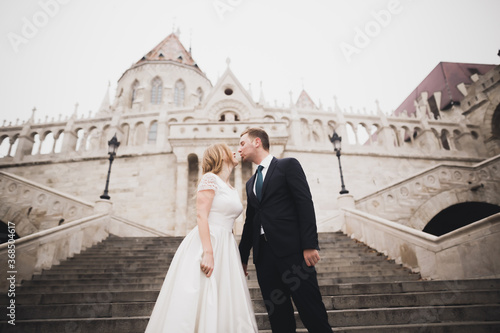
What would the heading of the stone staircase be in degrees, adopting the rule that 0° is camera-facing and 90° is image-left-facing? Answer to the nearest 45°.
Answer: approximately 0°

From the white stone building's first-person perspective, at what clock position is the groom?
The groom is roughly at 12 o'clock from the white stone building.

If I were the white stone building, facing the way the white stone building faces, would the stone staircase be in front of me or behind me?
in front

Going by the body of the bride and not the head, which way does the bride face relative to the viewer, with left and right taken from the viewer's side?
facing to the right of the viewer

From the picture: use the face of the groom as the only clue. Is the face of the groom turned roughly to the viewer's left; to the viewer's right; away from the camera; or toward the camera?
to the viewer's left

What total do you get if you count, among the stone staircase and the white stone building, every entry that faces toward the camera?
2

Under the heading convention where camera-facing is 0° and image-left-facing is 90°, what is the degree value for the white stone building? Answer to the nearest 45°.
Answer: approximately 0°

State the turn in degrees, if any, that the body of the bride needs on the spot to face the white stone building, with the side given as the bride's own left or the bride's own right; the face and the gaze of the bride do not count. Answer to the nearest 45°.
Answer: approximately 90° to the bride's own left

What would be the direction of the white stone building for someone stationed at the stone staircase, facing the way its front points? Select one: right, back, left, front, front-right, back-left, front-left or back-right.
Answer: back
